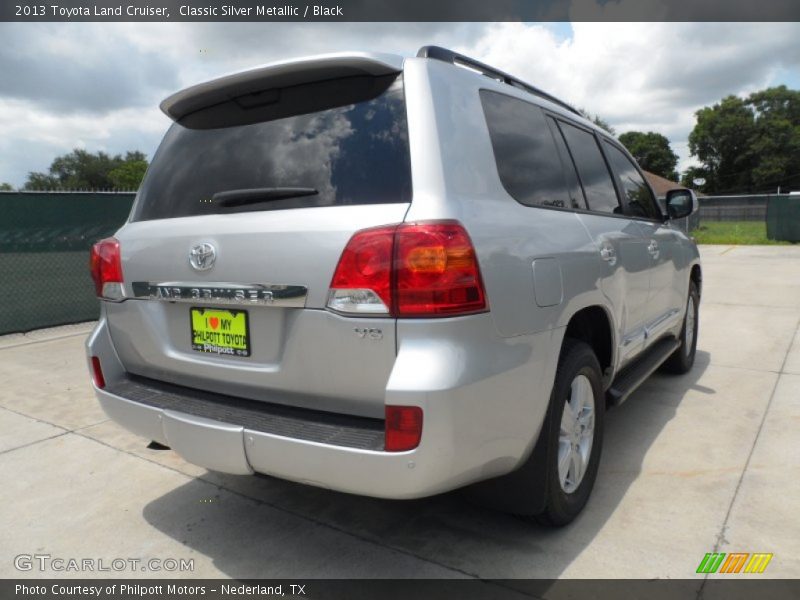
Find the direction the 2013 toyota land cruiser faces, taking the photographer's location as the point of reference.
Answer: facing away from the viewer and to the right of the viewer

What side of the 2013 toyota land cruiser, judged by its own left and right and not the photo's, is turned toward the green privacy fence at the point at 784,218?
front

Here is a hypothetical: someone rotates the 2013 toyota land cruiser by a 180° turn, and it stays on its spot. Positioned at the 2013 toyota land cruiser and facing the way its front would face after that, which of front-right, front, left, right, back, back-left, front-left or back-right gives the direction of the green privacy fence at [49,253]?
right
